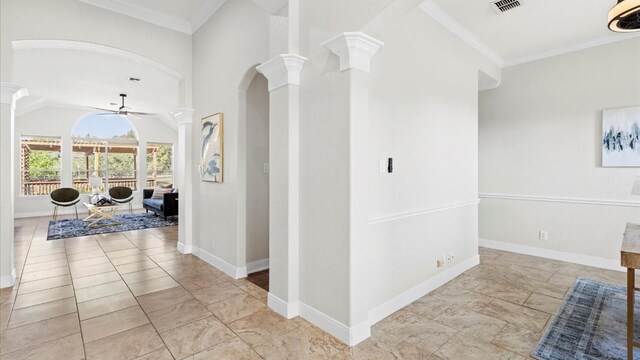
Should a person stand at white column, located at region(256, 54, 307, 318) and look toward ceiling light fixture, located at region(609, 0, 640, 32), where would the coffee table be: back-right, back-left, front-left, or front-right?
back-left

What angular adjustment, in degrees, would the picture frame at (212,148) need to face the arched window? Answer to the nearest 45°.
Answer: approximately 90° to its right

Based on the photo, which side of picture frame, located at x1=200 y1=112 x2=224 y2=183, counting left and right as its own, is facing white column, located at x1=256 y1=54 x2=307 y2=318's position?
left

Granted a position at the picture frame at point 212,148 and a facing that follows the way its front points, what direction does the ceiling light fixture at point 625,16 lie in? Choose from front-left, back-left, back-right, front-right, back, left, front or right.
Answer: left

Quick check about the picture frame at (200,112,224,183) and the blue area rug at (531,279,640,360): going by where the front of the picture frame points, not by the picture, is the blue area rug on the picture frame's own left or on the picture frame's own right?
on the picture frame's own left

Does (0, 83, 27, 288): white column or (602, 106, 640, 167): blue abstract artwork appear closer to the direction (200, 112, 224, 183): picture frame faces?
the white column

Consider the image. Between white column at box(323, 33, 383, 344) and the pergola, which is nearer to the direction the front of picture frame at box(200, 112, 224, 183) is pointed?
the white column

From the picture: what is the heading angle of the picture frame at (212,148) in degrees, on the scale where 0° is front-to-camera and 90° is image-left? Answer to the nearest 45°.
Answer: approximately 45°

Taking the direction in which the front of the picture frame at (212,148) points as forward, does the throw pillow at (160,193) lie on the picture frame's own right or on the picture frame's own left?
on the picture frame's own right

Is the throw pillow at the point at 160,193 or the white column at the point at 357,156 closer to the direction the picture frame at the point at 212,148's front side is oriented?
the white column

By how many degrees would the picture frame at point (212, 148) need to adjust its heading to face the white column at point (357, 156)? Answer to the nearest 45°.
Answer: approximately 90° to its left

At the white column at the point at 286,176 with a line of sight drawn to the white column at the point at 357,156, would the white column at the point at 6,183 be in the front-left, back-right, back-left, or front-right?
back-right
